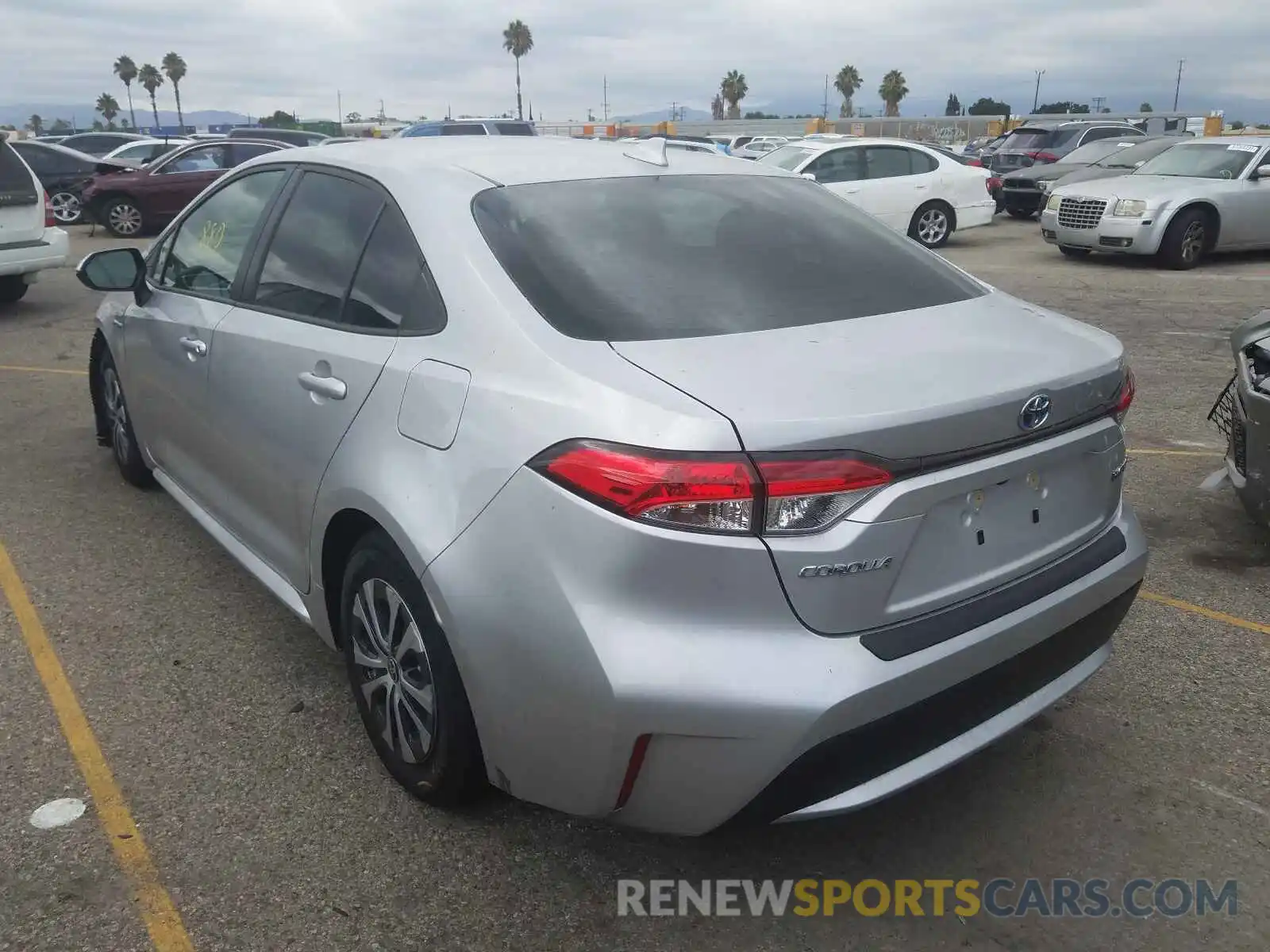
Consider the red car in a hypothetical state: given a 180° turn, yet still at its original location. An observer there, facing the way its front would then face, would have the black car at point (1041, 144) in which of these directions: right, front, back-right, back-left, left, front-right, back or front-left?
front

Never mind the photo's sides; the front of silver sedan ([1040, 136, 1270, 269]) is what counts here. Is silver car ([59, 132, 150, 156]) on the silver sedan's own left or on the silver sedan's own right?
on the silver sedan's own right

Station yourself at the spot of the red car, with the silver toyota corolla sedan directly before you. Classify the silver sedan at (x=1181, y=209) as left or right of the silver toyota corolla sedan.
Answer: left

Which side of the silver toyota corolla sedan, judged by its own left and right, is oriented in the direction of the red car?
front

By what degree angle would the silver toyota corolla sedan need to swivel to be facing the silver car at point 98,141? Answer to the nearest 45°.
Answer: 0° — it already faces it

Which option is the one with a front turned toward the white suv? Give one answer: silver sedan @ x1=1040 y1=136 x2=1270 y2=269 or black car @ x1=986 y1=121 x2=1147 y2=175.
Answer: the silver sedan

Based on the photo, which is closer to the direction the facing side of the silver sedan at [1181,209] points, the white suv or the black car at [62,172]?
the white suv

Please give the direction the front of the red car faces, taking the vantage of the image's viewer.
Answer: facing to the left of the viewer

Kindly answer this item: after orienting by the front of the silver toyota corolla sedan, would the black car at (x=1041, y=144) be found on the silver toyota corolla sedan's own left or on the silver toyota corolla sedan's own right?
on the silver toyota corolla sedan's own right

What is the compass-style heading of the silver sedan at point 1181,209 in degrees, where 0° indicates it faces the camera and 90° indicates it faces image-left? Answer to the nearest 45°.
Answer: approximately 45°

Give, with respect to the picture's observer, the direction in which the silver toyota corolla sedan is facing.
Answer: facing away from the viewer and to the left of the viewer

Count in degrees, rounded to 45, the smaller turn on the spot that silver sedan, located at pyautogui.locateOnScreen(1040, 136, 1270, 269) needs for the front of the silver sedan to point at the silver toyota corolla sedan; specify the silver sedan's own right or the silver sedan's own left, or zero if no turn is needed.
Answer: approximately 45° to the silver sedan's own left

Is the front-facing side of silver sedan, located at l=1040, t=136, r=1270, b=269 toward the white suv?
yes
